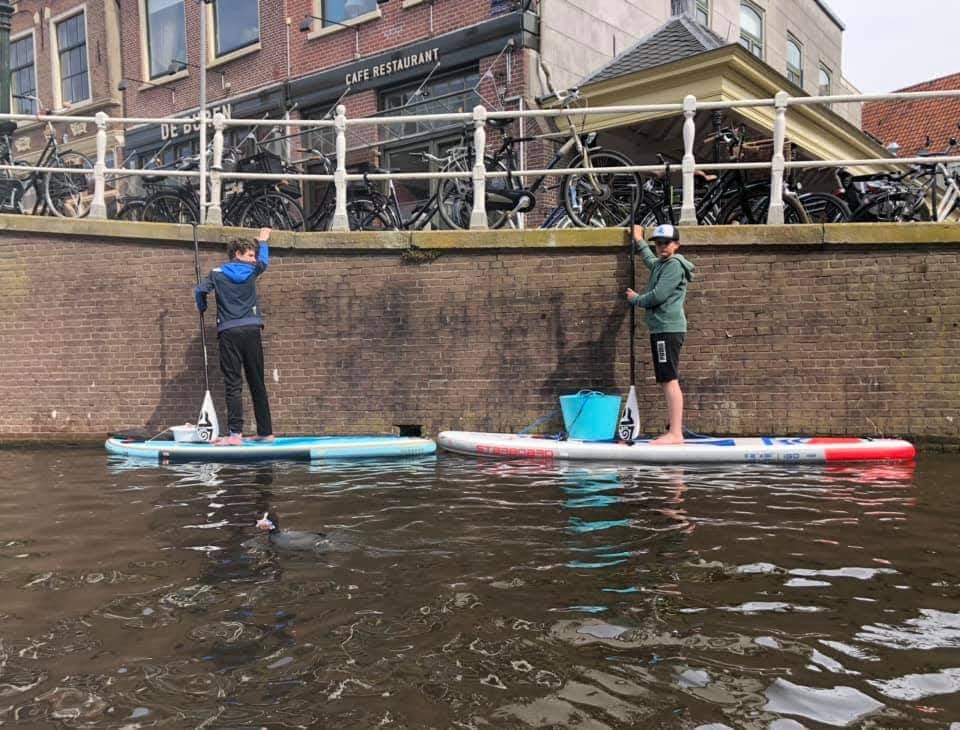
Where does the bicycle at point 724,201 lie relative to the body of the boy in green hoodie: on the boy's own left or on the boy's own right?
on the boy's own right

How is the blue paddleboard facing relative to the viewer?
to the viewer's left

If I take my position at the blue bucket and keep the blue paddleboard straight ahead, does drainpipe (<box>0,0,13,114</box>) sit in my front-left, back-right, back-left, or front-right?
front-right

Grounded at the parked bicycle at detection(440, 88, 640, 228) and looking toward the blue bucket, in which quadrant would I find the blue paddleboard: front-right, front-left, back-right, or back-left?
front-right

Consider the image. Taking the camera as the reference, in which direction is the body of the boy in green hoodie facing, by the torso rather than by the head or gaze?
to the viewer's left

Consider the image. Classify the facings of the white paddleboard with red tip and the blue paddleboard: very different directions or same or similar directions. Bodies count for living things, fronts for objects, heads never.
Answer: same or similar directions

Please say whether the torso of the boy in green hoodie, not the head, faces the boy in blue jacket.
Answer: yes

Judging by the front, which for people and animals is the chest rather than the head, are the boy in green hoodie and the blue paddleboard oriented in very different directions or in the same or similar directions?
same or similar directions

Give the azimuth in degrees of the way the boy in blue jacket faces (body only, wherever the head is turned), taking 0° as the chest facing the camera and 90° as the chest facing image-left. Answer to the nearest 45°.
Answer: approximately 135°

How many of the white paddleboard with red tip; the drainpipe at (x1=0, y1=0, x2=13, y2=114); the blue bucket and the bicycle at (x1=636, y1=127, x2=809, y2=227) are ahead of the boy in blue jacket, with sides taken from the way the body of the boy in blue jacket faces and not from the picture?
1
